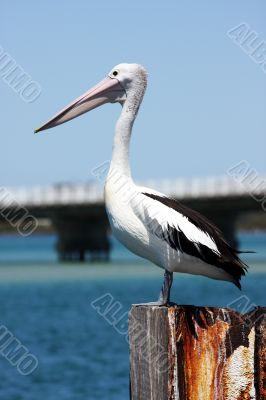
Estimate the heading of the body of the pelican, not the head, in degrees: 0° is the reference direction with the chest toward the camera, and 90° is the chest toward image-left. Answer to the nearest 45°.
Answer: approximately 90°
